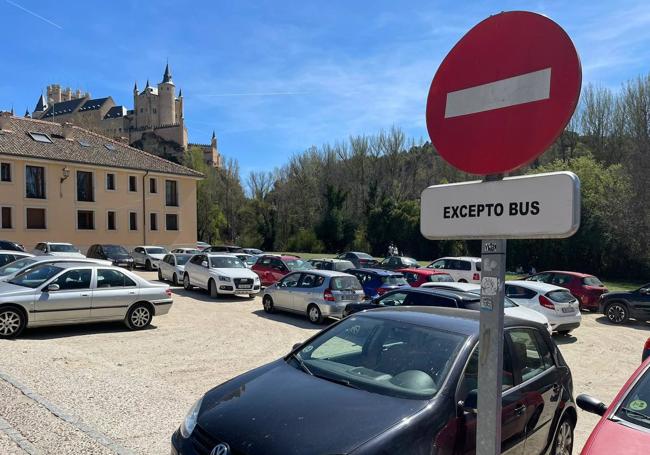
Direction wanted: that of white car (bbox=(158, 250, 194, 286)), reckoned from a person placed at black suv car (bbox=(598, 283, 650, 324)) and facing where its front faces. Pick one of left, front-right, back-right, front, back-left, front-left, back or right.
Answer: front

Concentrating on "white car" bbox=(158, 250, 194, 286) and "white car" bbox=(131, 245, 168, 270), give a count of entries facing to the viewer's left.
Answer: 0

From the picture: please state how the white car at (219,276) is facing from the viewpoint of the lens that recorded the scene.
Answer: facing the viewer and to the right of the viewer

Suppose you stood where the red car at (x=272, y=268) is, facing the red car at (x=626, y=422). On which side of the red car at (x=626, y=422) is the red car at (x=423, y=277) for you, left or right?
left

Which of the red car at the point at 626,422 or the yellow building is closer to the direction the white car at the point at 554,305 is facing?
the yellow building

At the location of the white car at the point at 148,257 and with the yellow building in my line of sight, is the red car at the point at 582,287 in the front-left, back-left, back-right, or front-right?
back-right

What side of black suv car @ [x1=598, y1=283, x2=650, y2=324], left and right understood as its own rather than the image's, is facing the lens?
left

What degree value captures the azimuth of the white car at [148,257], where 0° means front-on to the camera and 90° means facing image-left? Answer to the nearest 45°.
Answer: approximately 315°

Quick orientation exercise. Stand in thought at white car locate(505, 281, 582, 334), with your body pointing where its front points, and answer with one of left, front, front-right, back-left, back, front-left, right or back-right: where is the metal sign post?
back-left
